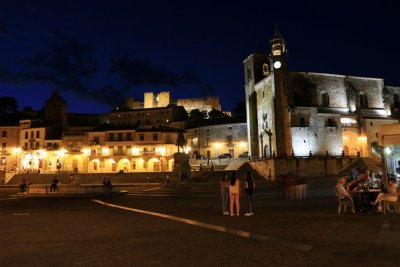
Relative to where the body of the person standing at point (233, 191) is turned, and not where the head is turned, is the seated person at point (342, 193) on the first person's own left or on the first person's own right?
on the first person's own right

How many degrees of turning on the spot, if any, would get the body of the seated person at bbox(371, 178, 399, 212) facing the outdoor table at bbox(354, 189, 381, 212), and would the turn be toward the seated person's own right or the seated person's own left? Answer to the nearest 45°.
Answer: approximately 45° to the seated person's own right

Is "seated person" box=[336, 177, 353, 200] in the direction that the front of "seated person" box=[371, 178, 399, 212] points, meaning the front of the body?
yes

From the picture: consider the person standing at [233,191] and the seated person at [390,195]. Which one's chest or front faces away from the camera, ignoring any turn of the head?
the person standing

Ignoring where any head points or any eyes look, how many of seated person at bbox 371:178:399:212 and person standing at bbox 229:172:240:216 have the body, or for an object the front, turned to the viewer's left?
1

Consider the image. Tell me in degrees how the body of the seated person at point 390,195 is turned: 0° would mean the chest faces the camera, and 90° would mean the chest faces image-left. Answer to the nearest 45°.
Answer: approximately 90°

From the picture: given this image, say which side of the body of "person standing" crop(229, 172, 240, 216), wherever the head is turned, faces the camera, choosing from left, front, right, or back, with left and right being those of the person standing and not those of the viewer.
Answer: back

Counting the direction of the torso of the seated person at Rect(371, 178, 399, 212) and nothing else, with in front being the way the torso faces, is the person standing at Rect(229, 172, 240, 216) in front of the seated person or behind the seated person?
in front

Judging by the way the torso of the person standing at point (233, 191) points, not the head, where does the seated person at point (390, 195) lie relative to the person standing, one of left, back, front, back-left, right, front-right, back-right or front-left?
right

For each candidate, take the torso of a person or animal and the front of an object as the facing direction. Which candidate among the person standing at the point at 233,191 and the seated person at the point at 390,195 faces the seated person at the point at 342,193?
the seated person at the point at 390,195

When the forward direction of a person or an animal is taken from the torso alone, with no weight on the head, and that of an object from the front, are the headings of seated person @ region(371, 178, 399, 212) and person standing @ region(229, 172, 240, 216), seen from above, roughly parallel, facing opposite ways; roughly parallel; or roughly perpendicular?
roughly perpendicular
